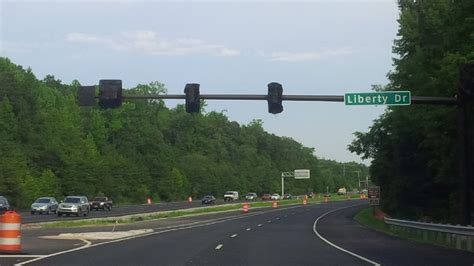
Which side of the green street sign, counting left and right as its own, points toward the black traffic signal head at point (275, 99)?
right

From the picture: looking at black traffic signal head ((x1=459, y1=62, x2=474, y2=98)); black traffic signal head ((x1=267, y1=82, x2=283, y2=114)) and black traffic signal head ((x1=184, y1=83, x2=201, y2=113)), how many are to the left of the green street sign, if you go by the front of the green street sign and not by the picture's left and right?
1

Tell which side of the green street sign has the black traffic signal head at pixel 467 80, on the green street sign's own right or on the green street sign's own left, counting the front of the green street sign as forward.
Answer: on the green street sign's own left

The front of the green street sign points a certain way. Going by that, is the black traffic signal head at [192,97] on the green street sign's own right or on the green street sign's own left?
on the green street sign's own right

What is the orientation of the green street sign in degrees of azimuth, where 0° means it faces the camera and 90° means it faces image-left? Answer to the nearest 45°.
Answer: approximately 0°
